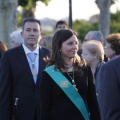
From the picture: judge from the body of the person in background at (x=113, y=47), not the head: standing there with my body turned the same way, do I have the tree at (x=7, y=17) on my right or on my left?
on my right

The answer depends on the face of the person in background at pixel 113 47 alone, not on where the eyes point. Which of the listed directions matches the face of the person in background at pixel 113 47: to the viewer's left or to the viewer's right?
to the viewer's left

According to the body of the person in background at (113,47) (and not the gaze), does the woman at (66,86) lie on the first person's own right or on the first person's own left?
on the first person's own left

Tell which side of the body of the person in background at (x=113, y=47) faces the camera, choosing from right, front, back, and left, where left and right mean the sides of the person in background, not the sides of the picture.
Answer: left
